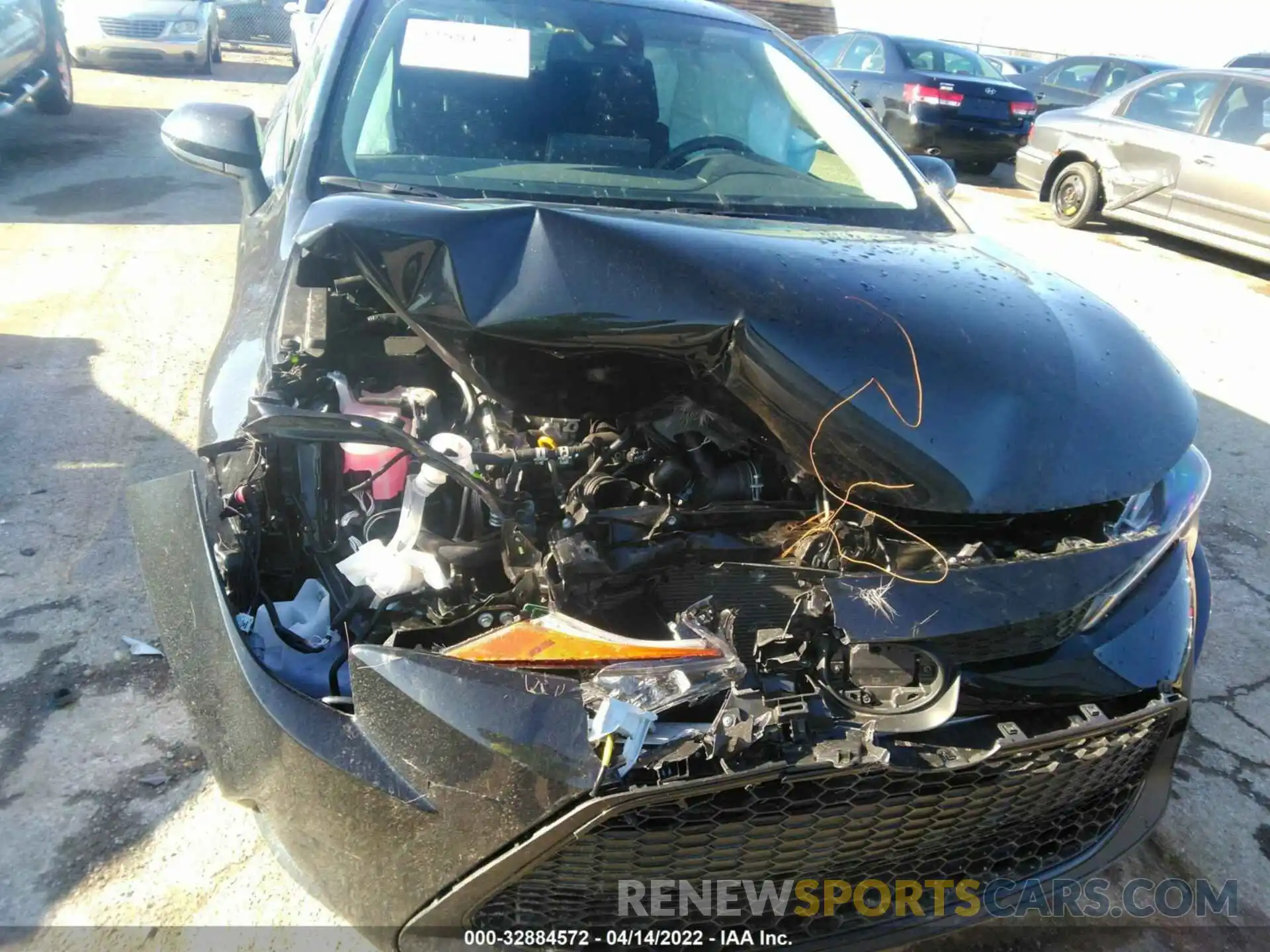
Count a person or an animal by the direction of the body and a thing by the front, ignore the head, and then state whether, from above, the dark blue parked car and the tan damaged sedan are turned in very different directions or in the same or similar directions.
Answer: very different directions

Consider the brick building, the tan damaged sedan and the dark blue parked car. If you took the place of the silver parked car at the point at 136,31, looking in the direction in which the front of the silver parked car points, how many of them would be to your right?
0

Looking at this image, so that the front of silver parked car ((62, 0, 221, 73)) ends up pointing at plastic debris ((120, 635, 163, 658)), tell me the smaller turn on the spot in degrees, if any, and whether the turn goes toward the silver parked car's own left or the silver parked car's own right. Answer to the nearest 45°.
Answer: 0° — it already faces it

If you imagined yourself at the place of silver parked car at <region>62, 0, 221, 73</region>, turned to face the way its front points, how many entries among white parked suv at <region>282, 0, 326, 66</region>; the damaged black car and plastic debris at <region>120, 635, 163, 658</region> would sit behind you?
0

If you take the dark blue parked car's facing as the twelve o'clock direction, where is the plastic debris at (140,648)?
The plastic debris is roughly at 8 o'clock from the dark blue parked car.

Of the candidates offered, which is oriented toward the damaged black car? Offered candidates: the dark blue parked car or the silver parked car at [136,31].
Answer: the silver parked car

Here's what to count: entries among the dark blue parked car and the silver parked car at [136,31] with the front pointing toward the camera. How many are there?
1

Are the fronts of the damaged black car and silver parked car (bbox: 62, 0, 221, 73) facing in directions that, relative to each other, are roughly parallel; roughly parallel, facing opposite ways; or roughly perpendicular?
roughly parallel

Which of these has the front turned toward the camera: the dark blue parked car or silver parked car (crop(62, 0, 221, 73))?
the silver parked car

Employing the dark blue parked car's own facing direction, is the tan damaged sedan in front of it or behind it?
behind

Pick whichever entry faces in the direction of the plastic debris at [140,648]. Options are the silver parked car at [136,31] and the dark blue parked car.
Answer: the silver parked car

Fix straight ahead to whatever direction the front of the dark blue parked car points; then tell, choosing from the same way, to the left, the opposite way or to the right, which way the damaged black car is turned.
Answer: the opposite way

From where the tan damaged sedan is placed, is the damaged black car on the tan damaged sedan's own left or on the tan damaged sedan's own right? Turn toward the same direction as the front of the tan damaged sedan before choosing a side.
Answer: on the tan damaged sedan's own right

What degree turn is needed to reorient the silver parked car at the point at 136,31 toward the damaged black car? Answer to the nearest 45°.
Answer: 0° — it already faces it

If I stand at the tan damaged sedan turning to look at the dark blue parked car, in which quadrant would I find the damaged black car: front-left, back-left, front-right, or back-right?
back-left

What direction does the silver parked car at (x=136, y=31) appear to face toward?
toward the camera
